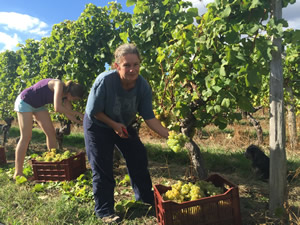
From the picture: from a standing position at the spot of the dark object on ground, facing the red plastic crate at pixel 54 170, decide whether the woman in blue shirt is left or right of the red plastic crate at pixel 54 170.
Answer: left

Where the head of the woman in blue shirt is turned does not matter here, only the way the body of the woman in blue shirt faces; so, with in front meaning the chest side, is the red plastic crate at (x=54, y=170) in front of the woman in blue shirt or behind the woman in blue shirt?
behind

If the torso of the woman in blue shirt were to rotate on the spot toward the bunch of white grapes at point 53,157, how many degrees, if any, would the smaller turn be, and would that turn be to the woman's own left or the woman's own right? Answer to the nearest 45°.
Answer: approximately 180°

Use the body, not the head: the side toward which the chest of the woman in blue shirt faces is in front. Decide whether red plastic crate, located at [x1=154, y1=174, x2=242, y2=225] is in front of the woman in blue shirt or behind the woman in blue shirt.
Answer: in front

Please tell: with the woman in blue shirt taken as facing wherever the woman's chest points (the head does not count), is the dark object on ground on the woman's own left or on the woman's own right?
on the woman's own left

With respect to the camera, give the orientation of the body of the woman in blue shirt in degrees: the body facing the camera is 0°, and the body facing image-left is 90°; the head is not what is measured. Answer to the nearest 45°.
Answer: approximately 315°
